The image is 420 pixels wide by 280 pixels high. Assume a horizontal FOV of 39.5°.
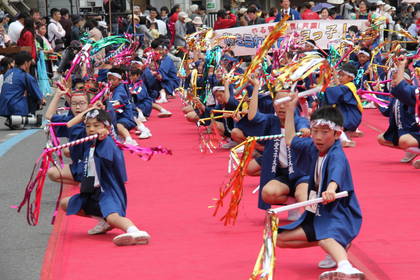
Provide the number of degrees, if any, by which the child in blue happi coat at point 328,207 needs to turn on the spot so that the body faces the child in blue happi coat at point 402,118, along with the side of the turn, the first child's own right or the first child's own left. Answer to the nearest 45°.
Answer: approximately 135° to the first child's own right

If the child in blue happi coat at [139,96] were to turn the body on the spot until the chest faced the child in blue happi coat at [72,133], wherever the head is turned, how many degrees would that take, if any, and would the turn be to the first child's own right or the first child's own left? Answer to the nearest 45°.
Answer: approximately 45° to the first child's own left

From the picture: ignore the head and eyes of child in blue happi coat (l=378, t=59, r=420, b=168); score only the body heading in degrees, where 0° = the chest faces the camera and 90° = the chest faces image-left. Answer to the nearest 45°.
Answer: approximately 45°

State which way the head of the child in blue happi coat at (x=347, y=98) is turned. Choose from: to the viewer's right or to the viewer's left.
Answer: to the viewer's left

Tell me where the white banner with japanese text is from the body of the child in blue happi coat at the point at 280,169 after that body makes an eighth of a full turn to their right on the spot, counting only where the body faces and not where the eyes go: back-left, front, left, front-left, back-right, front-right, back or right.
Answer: back-right

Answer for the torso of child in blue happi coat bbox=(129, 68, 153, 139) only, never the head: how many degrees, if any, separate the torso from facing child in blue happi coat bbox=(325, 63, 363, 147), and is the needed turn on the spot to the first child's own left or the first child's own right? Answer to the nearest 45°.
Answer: approximately 90° to the first child's own left

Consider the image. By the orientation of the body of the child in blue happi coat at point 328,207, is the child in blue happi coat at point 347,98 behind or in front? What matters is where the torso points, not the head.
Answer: behind

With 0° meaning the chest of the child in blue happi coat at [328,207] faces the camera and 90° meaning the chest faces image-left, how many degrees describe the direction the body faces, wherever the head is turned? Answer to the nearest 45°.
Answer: approximately 45°

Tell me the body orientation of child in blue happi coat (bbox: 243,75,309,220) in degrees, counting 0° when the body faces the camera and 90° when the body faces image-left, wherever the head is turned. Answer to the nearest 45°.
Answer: approximately 0°
